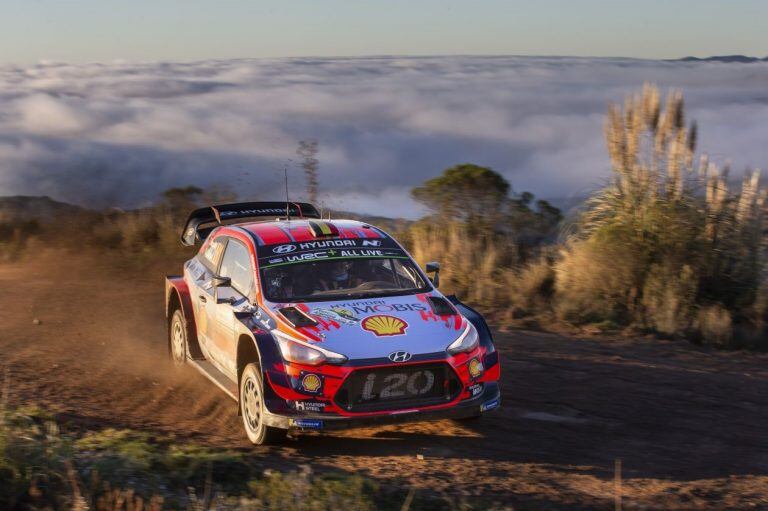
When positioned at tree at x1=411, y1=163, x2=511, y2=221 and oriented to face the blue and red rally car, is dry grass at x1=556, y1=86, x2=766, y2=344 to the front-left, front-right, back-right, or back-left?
front-left

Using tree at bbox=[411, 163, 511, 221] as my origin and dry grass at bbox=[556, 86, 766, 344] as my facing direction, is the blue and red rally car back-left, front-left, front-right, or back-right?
front-right

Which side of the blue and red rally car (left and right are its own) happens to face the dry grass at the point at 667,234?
left

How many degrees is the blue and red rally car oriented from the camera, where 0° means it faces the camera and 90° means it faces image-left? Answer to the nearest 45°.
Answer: approximately 315°

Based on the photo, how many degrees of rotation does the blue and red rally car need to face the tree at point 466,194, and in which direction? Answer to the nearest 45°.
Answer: approximately 135° to its left

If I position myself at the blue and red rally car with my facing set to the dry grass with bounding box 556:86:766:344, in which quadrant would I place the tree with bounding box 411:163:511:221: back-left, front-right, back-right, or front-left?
front-left

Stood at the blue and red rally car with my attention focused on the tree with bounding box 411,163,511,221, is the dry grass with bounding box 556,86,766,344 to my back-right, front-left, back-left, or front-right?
front-right
